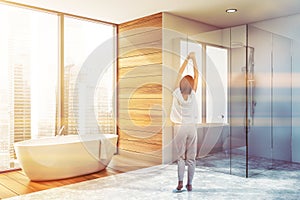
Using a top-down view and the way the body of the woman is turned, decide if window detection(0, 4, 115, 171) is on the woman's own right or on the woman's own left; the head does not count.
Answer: on the woman's own left

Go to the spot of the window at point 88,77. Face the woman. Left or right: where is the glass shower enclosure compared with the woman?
left

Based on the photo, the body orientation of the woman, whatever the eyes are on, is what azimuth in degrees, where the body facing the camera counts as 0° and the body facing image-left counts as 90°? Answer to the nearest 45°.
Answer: approximately 180°

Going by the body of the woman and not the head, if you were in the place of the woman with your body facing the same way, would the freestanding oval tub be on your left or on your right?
on your left
